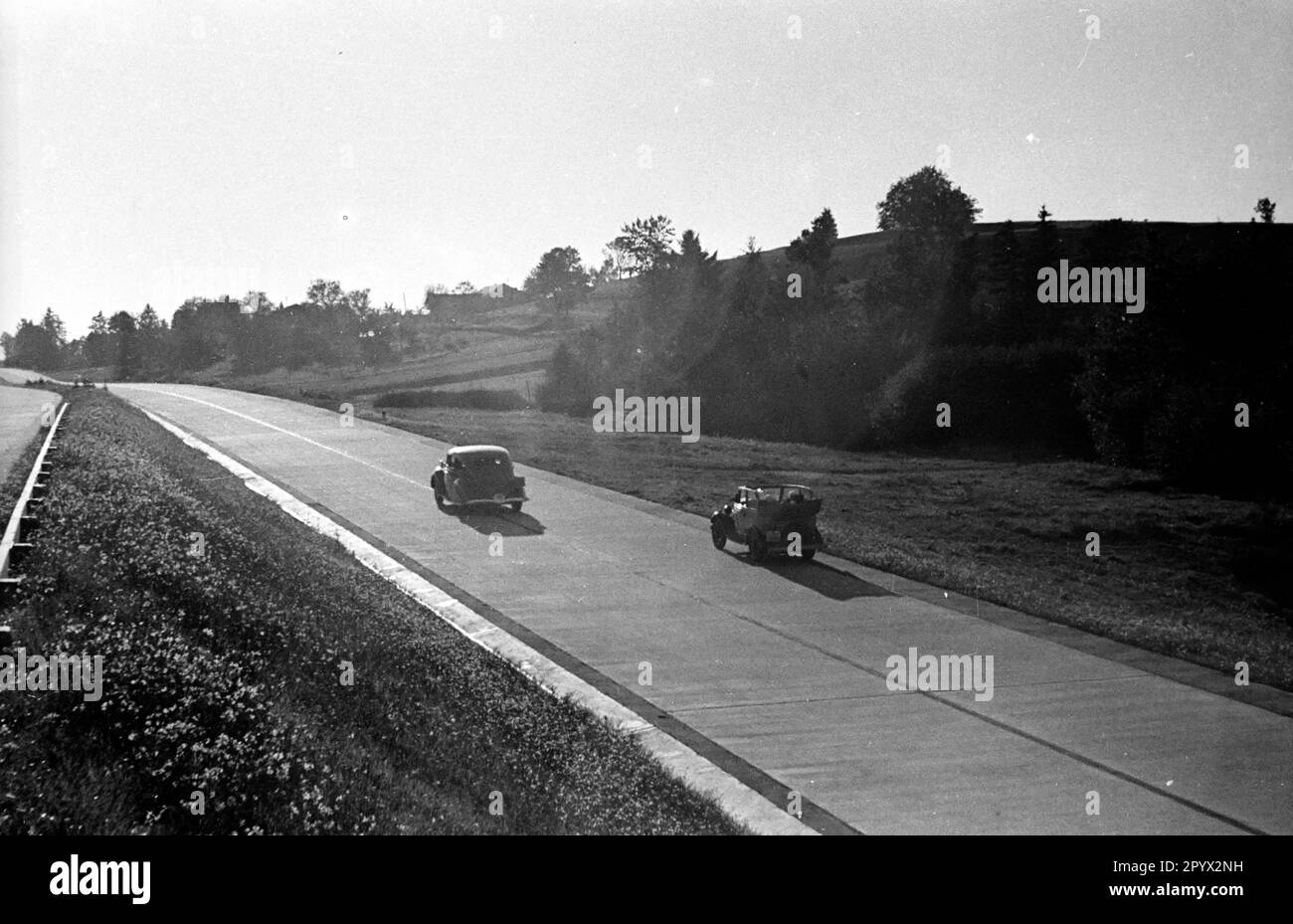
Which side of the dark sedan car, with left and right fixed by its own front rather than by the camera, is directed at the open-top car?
back

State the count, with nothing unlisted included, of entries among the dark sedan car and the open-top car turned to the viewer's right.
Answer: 0

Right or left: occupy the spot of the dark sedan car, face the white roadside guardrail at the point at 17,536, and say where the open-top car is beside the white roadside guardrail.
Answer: left

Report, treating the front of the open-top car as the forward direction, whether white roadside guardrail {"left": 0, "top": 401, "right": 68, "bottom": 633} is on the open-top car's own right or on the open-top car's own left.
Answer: on the open-top car's own left

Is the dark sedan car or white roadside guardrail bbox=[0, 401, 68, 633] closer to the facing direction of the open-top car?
the dark sedan car

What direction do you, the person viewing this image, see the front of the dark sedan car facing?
facing away from the viewer and to the left of the viewer

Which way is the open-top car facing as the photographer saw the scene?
facing away from the viewer and to the left of the viewer

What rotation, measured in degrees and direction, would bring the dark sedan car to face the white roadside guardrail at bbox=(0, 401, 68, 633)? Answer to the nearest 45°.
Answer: approximately 135° to its left

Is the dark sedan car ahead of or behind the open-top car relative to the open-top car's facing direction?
ahead
